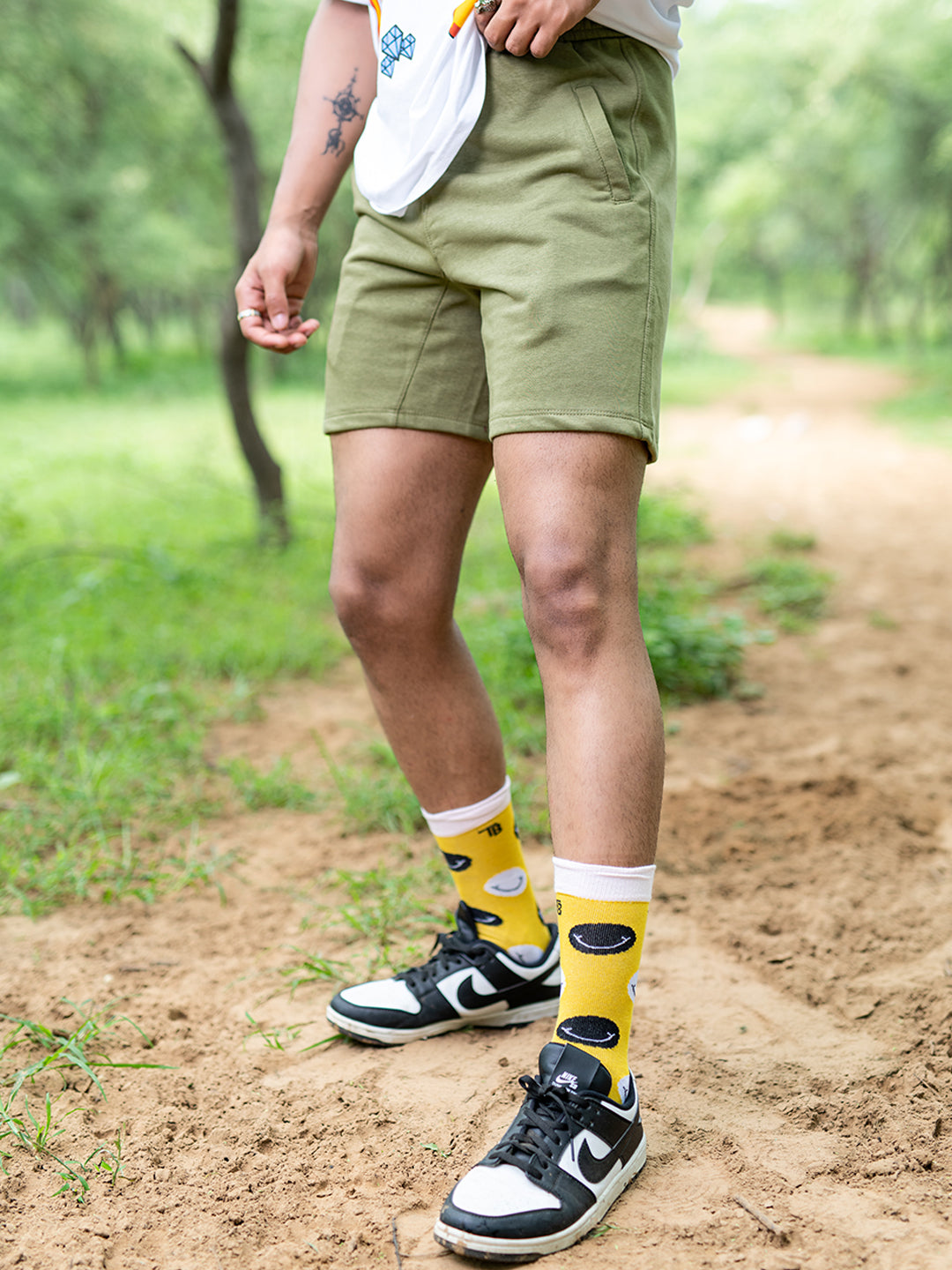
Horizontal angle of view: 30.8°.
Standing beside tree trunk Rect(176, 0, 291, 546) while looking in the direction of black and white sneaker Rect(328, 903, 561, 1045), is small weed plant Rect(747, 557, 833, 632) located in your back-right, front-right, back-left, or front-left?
front-left

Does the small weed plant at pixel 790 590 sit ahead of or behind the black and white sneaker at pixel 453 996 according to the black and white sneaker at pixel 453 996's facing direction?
behind

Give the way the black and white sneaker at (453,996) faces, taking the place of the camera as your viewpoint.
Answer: facing the viewer and to the left of the viewer

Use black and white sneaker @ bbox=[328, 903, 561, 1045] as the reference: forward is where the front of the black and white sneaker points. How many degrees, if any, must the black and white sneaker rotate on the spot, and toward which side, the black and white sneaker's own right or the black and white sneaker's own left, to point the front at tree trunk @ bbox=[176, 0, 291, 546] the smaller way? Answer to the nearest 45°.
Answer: approximately 135° to the black and white sneaker's own right
